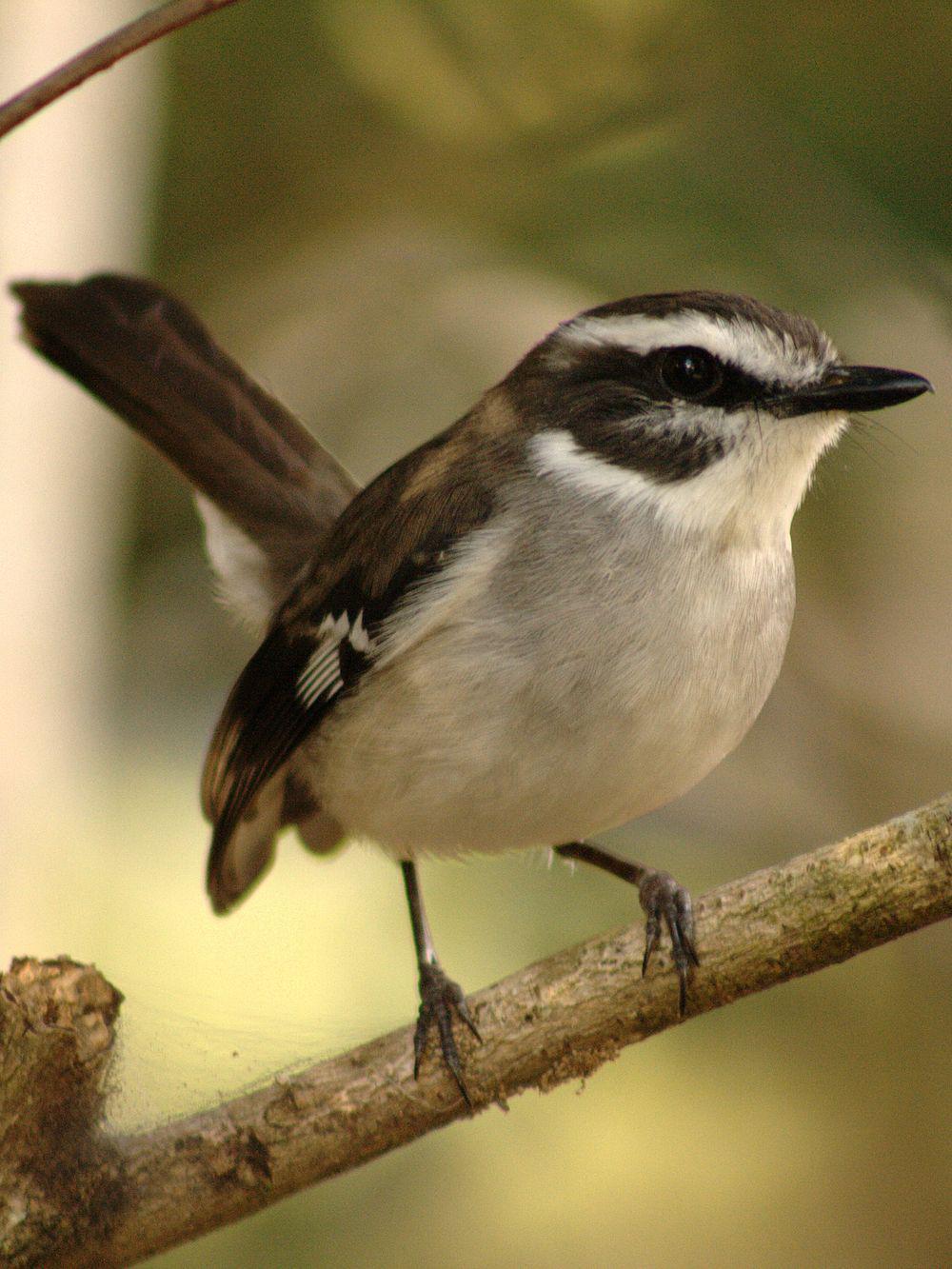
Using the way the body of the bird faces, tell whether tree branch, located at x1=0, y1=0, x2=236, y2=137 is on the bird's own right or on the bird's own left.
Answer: on the bird's own right

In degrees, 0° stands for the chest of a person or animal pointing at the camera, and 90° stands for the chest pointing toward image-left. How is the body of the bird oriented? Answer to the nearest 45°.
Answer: approximately 315°
